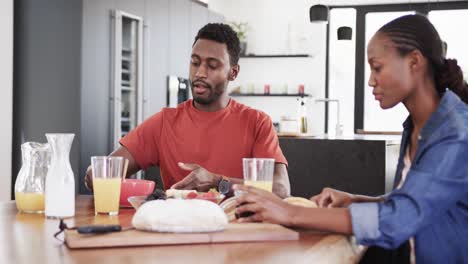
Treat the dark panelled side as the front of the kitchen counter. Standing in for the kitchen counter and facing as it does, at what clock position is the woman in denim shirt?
The woman in denim shirt is roughly at 12 o'clock from the kitchen counter.

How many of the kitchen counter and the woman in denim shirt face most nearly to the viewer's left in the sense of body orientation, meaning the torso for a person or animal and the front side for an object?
1

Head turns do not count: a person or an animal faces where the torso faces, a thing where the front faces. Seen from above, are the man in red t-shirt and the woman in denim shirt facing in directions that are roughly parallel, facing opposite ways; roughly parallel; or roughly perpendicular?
roughly perpendicular

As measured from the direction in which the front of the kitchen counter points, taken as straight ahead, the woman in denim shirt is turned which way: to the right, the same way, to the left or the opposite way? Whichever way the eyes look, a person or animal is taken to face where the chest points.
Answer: to the right

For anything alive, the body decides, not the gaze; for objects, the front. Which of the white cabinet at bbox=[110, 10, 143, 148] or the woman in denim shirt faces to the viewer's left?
the woman in denim shirt

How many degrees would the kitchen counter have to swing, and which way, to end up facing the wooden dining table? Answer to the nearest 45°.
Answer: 0° — it already faces it

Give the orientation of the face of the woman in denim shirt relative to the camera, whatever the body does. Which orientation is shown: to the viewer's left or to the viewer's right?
to the viewer's left

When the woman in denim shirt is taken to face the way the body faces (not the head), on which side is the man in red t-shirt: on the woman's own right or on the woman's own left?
on the woman's own right

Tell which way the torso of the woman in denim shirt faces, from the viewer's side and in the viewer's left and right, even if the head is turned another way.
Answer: facing to the left of the viewer

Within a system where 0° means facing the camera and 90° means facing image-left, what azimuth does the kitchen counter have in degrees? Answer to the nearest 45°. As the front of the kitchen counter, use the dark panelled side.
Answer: approximately 0°
